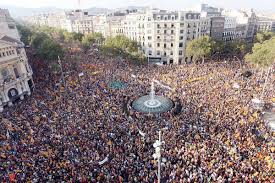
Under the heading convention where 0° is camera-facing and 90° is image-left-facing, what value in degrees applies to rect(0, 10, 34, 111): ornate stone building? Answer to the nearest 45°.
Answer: approximately 315°

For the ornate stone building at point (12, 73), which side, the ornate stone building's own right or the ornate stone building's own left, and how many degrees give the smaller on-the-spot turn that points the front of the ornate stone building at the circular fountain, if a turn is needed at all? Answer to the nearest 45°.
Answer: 0° — it already faces it
